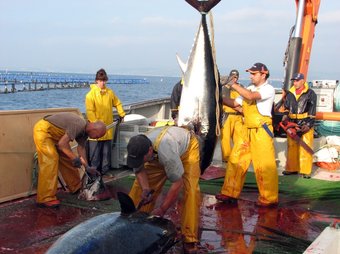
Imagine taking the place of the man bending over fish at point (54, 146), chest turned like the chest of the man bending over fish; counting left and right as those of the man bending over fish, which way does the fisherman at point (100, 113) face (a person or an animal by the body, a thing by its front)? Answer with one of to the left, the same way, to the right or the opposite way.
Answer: to the right

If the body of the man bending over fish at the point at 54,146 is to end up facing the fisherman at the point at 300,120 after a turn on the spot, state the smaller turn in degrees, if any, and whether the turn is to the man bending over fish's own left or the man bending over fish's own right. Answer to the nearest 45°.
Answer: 0° — they already face them

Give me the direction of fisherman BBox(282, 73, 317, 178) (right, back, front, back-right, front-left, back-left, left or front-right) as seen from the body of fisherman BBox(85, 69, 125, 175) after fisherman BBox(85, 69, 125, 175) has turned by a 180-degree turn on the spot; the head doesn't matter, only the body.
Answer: right

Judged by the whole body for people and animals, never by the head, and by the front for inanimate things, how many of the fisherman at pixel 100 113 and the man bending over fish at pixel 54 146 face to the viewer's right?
1

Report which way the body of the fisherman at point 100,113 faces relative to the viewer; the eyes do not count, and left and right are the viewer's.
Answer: facing the viewer

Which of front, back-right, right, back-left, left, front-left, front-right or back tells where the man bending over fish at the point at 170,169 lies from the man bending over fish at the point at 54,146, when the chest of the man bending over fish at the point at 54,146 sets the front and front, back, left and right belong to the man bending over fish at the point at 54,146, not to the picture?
front-right

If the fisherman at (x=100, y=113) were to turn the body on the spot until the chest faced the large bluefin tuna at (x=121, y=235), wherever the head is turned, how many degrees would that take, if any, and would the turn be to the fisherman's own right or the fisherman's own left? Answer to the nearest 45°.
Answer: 0° — they already face it

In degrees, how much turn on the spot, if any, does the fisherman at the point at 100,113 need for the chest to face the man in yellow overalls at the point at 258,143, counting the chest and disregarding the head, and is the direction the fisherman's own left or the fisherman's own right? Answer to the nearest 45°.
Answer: approximately 45° to the fisherman's own left

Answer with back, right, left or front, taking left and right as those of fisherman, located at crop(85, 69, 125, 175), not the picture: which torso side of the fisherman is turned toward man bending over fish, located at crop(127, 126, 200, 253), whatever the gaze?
front

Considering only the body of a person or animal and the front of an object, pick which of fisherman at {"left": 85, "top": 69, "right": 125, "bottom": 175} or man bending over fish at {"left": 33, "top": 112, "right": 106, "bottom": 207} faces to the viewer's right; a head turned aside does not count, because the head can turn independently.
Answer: the man bending over fish

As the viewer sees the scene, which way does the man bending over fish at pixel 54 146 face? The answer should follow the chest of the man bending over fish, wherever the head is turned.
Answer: to the viewer's right

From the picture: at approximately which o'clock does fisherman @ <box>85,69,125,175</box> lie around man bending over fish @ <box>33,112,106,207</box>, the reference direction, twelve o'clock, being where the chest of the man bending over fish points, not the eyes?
The fisherman is roughly at 10 o'clock from the man bending over fish.

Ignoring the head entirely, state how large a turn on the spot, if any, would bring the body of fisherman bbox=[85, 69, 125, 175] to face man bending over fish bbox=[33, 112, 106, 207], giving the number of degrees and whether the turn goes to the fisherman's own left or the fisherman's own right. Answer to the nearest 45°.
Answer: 0° — they already face them

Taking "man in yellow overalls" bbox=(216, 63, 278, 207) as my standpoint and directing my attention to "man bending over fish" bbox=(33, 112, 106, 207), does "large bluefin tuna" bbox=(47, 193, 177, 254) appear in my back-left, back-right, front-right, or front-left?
front-left
